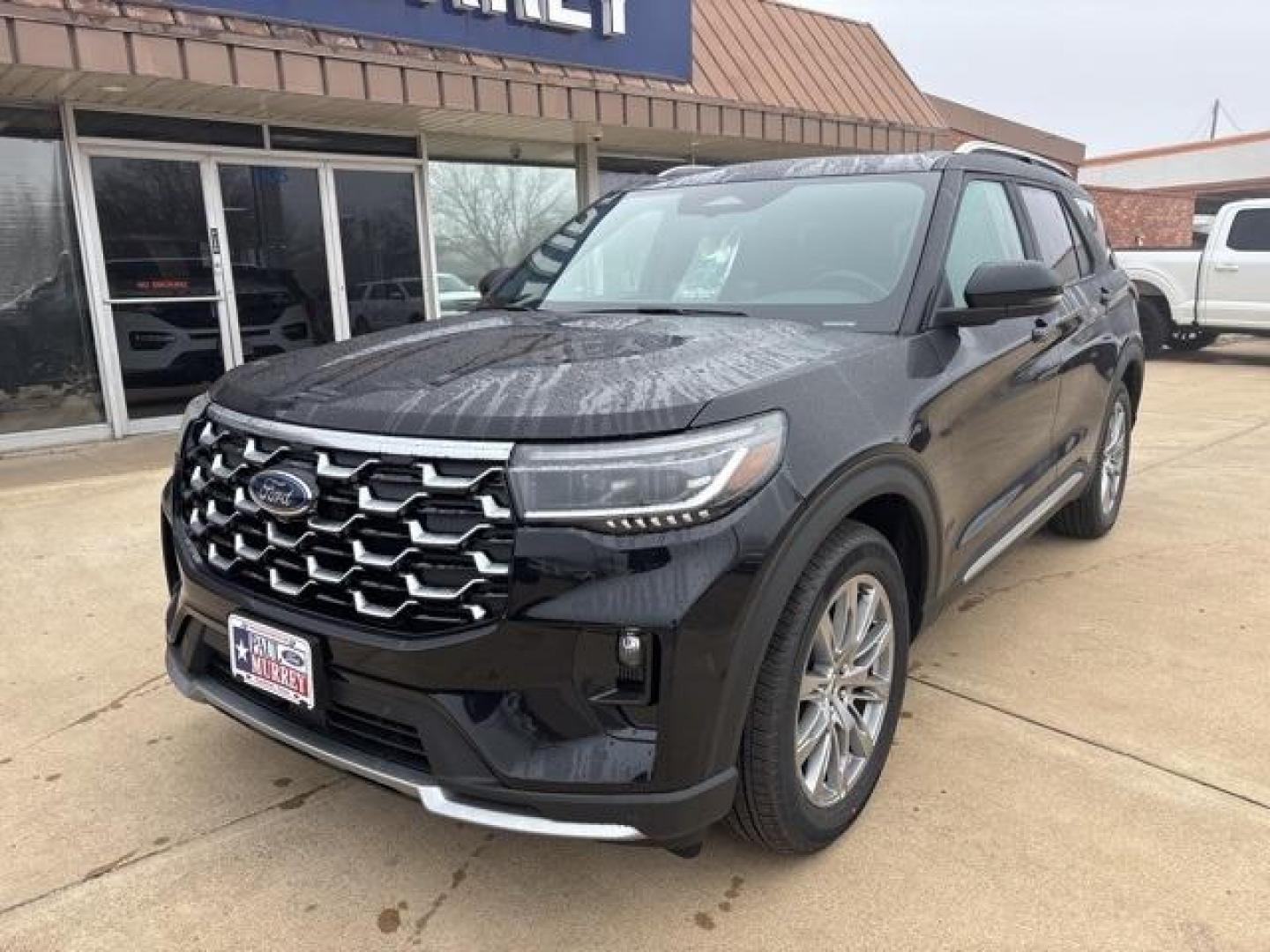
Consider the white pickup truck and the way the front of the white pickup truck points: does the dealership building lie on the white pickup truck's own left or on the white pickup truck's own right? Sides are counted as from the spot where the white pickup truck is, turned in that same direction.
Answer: on the white pickup truck's own right

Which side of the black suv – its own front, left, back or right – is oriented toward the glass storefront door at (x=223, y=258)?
right

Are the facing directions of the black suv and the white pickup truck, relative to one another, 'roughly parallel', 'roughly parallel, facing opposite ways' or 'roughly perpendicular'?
roughly perpendicular
